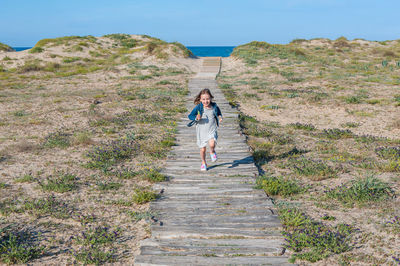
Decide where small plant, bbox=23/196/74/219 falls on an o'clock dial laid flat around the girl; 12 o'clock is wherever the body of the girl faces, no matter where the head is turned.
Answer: The small plant is roughly at 2 o'clock from the girl.

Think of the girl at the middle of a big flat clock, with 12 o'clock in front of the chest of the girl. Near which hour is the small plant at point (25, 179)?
The small plant is roughly at 3 o'clock from the girl.

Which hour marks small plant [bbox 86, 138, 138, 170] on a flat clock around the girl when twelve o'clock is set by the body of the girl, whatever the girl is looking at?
The small plant is roughly at 4 o'clock from the girl.

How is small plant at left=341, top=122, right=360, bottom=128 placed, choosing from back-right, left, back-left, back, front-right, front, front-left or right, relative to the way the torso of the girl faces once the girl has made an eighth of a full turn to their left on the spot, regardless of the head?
left

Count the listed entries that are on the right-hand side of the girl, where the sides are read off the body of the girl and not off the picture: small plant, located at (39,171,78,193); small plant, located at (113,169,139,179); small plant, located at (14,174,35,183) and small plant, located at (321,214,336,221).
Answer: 3

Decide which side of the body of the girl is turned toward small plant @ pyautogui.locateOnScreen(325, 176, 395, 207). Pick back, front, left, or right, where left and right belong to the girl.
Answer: left

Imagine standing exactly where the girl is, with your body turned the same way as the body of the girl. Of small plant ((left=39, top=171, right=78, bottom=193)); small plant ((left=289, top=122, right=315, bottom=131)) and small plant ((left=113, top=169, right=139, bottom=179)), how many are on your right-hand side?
2

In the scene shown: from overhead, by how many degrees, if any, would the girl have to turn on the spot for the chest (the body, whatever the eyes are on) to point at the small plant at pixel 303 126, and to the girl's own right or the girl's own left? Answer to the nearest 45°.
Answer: approximately 135° to the girl's own left

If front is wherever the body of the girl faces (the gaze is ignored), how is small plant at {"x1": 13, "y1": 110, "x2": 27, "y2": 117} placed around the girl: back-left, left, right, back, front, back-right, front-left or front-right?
back-right

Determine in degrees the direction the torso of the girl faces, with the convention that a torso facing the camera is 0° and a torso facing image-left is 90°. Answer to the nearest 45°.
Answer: approximately 0°

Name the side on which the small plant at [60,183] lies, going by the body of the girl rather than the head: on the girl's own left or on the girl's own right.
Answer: on the girl's own right

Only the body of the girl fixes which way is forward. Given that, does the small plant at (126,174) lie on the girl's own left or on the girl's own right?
on the girl's own right
